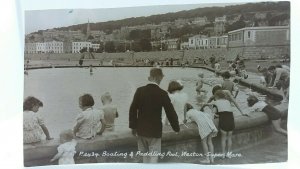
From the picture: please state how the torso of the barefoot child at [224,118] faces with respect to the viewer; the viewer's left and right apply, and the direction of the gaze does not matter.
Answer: facing away from the viewer

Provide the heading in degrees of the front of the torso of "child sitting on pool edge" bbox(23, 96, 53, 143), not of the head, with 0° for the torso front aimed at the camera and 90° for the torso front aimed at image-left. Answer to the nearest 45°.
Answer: approximately 225°

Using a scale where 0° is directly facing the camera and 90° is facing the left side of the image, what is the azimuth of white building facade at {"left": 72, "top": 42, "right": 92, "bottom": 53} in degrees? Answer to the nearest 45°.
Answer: approximately 0°

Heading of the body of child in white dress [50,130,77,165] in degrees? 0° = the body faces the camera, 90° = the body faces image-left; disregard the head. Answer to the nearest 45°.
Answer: approximately 180°

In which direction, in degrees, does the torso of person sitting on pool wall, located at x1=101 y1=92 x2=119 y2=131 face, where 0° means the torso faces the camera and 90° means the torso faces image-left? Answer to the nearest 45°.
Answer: approximately 180°

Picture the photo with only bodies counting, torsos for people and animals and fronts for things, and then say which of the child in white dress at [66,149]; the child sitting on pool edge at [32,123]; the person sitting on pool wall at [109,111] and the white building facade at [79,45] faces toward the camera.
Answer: the white building facade

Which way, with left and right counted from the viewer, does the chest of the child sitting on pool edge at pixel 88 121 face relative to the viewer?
facing away from the viewer

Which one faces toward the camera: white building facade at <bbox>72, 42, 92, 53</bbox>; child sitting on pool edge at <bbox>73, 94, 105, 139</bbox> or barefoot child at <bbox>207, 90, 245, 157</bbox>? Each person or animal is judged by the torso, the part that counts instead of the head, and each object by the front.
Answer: the white building facade
